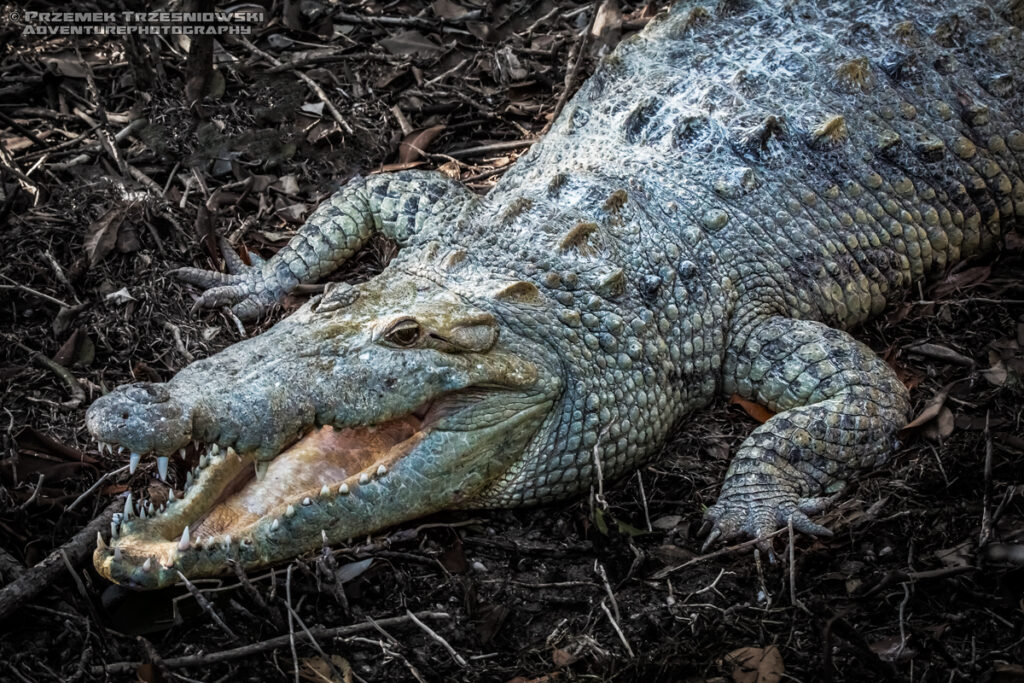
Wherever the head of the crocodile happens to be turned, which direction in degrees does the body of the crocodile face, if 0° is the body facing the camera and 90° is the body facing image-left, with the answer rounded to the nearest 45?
approximately 45°

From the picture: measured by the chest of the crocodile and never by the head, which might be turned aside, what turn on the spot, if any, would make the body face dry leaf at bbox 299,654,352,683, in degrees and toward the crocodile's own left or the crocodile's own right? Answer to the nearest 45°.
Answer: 0° — it already faces it

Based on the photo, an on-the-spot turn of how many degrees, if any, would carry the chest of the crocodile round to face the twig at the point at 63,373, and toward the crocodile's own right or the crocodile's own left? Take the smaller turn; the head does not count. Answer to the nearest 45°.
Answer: approximately 45° to the crocodile's own right

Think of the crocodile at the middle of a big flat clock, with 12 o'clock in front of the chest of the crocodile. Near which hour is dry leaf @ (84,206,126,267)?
The dry leaf is roughly at 2 o'clock from the crocodile.

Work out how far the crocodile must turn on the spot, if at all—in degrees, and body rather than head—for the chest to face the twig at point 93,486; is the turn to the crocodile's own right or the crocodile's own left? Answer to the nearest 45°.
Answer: approximately 45° to the crocodile's own right
